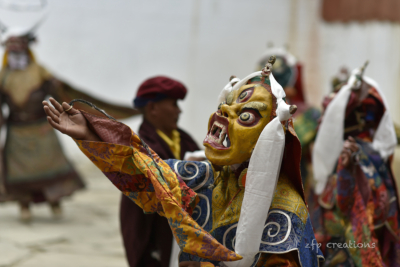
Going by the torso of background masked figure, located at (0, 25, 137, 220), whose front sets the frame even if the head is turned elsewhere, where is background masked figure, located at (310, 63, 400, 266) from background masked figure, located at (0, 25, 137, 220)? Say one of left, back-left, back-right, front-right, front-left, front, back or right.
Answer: front-left

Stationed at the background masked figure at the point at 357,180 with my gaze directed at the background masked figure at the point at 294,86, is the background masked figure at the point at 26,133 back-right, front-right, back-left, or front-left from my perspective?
front-left

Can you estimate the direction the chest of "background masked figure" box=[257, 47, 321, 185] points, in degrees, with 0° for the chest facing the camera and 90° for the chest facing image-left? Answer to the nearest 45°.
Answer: approximately 45°

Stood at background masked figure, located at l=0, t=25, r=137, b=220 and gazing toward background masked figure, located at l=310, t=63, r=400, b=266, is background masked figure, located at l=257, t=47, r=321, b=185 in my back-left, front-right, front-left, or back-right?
front-left

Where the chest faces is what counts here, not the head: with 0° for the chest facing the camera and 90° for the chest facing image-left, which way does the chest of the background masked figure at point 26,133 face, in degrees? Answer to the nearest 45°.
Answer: approximately 0°

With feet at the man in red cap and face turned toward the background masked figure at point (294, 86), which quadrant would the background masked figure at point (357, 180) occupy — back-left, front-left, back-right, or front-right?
front-right

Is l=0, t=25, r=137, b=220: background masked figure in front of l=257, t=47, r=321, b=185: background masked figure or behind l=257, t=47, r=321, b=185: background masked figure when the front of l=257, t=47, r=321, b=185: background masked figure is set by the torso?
in front

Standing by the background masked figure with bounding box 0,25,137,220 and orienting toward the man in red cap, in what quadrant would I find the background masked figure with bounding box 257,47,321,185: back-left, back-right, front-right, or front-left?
front-left

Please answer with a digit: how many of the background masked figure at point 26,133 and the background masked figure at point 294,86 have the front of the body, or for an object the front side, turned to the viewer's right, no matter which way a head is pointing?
0

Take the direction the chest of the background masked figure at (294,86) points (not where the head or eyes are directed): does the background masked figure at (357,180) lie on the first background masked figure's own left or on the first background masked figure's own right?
on the first background masked figure's own left

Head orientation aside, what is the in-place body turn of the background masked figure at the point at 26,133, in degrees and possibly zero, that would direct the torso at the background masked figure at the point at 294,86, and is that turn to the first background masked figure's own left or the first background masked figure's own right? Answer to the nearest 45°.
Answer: approximately 90° to the first background masked figure's own left
